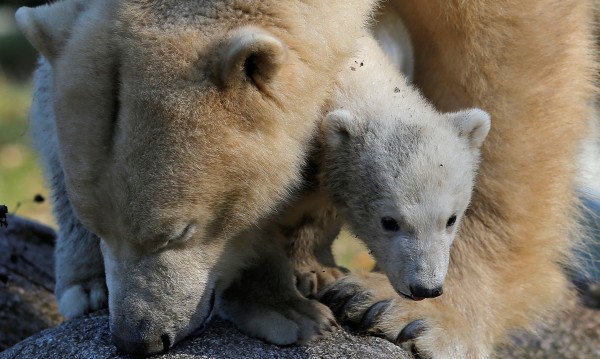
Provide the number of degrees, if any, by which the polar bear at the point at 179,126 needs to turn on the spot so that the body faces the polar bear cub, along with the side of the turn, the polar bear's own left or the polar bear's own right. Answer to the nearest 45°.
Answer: approximately 135° to the polar bear's own left

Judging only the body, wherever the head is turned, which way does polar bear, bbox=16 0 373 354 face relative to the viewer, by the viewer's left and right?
facing the viewer and to the left of the viewer
